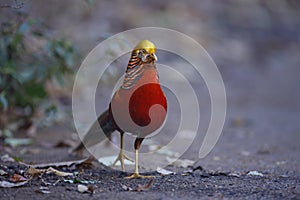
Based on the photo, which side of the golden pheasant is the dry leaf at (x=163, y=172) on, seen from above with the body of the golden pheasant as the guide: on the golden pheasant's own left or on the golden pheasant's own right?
on the golden pheasant's own left

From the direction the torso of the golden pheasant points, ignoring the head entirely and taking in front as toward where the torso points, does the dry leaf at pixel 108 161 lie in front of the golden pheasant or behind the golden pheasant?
behind

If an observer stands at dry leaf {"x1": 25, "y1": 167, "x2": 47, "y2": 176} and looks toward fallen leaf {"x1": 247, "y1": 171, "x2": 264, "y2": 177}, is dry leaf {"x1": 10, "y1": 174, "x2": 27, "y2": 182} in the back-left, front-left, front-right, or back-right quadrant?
back-right

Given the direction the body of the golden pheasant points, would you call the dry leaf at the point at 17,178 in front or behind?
behind

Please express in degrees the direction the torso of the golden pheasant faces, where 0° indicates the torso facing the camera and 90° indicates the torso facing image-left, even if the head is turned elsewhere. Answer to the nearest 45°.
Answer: approximately 315°

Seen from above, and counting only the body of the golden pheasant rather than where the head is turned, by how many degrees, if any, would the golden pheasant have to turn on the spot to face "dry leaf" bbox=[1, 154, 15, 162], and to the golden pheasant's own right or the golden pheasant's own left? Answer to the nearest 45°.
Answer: approximately 180°

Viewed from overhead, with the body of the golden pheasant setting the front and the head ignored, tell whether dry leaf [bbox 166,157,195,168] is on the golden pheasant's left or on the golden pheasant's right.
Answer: on the golden pheasant's left
